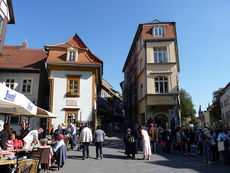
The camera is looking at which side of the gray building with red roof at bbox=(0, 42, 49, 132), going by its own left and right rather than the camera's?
front

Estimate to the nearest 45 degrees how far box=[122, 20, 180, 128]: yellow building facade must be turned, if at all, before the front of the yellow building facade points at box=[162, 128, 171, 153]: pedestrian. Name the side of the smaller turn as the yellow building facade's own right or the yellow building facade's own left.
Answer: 0° — it already faces them

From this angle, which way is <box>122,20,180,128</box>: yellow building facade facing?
toward the camera
